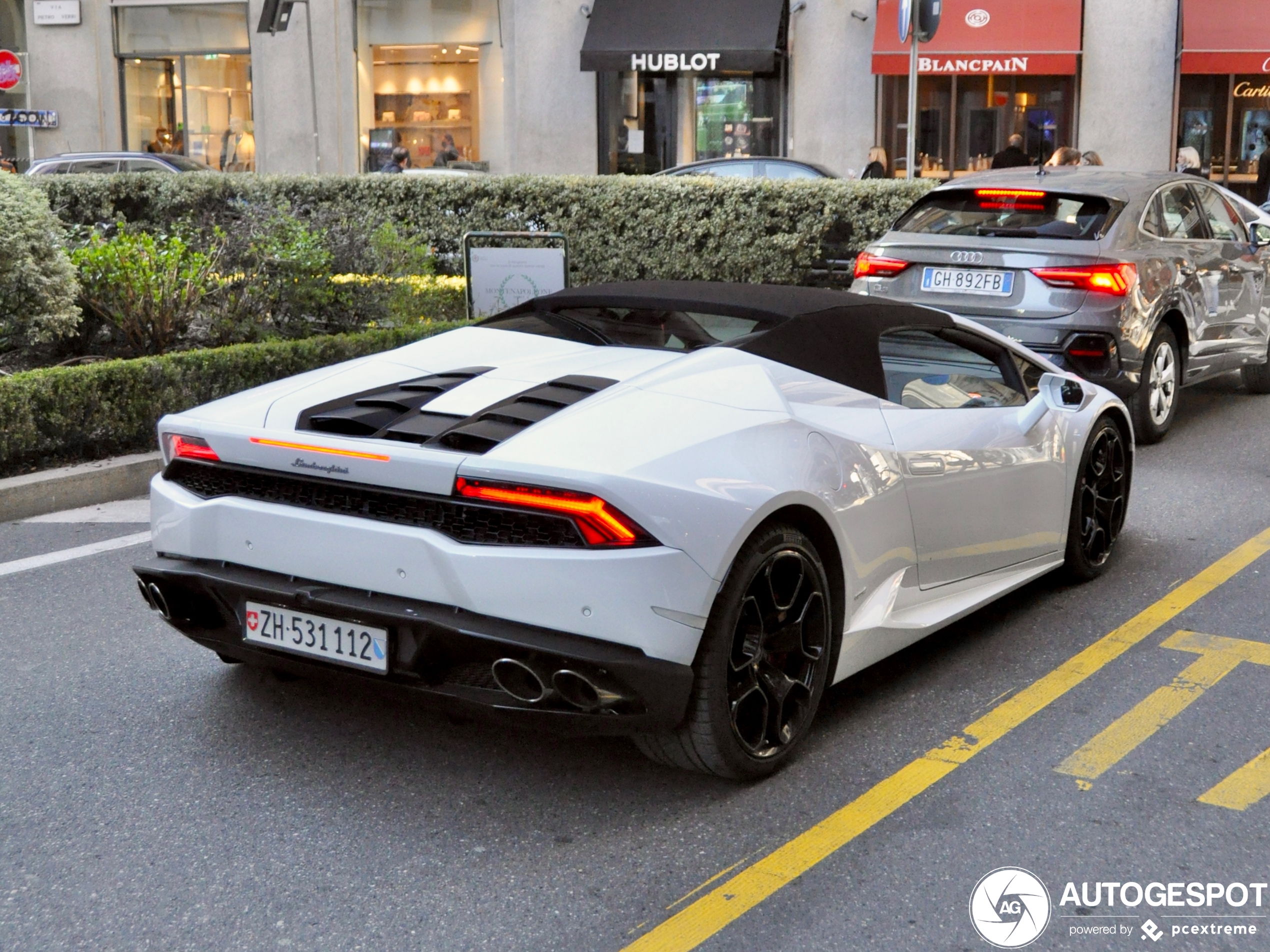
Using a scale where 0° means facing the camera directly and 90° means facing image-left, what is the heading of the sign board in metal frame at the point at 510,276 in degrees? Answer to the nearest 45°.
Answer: approximately 0°

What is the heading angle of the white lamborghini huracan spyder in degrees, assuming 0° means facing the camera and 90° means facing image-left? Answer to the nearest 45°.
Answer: approximately 225°

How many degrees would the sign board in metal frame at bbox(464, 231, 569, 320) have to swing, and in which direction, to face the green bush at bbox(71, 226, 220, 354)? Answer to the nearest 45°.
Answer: approximately 45° to its right

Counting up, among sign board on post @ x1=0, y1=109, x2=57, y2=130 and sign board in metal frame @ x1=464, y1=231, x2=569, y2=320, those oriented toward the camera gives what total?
2

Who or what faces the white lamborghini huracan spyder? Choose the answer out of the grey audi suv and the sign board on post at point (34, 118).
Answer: the sign board on post

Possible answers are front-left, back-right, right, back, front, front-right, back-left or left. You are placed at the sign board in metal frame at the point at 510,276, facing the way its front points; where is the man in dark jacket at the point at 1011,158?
back-left

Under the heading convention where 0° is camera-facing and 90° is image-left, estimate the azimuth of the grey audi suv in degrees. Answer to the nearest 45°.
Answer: approximately 225°

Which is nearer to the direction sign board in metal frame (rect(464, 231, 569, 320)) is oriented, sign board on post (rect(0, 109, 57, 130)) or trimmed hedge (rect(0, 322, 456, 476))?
the trimmed hedge

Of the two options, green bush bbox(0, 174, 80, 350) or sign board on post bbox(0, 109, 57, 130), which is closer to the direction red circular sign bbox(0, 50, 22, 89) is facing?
the green bush

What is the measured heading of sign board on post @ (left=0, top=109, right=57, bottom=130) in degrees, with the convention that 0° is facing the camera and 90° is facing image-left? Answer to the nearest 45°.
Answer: approximately 0°

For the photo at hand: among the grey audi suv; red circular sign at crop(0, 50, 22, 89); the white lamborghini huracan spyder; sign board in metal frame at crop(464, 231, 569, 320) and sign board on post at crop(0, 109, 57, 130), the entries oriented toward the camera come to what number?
3

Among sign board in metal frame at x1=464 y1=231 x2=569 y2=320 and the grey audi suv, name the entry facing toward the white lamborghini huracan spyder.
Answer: the sign board in metal frame
